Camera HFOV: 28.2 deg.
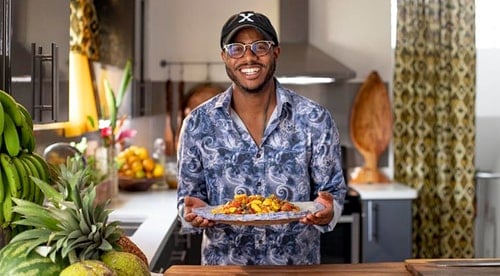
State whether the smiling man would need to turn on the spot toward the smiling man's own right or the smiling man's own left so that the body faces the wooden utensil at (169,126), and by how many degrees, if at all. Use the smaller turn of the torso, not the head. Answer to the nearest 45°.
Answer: approximately 180°

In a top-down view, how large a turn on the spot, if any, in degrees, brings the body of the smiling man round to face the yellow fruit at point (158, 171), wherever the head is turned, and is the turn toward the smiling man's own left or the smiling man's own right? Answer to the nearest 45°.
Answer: approximately 180°

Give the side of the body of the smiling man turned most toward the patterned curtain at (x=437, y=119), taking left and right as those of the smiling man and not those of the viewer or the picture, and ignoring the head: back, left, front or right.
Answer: back

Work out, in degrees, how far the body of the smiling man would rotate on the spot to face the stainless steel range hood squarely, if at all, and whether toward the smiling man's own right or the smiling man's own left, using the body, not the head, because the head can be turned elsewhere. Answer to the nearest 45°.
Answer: approximately 180°

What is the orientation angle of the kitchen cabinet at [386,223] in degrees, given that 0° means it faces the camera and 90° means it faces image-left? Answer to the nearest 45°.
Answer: approximately 0°

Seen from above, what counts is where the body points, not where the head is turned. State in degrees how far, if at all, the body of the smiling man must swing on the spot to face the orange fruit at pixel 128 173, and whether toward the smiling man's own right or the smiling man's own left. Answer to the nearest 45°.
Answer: approximately 180°

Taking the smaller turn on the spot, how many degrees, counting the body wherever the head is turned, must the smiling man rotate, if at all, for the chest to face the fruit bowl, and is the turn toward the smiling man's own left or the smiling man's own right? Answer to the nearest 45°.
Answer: approximately 180°

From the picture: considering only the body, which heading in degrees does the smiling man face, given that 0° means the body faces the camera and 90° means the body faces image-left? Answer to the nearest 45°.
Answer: approximately 0°

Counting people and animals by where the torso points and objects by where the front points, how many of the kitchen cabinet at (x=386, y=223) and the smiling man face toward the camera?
2

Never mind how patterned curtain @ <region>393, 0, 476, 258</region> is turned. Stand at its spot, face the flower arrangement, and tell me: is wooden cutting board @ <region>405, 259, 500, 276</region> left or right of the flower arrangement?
left
